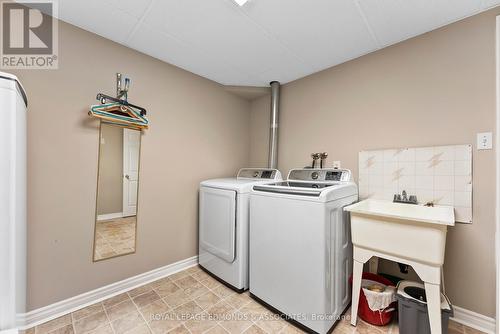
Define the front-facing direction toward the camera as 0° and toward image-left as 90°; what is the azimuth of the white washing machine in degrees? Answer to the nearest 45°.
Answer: approximately 45°

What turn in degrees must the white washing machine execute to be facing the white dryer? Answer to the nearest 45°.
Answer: approximately 45° to its right

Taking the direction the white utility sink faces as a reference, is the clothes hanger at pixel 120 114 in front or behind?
in front

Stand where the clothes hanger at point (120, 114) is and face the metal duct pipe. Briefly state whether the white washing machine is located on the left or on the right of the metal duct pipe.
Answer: right

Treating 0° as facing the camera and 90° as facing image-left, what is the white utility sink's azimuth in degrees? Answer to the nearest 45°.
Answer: approximately 45°

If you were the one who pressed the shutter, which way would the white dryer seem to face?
facing the viewer and to the left of the viewer

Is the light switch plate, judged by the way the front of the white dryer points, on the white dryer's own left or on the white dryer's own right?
on the white dryer's own left
